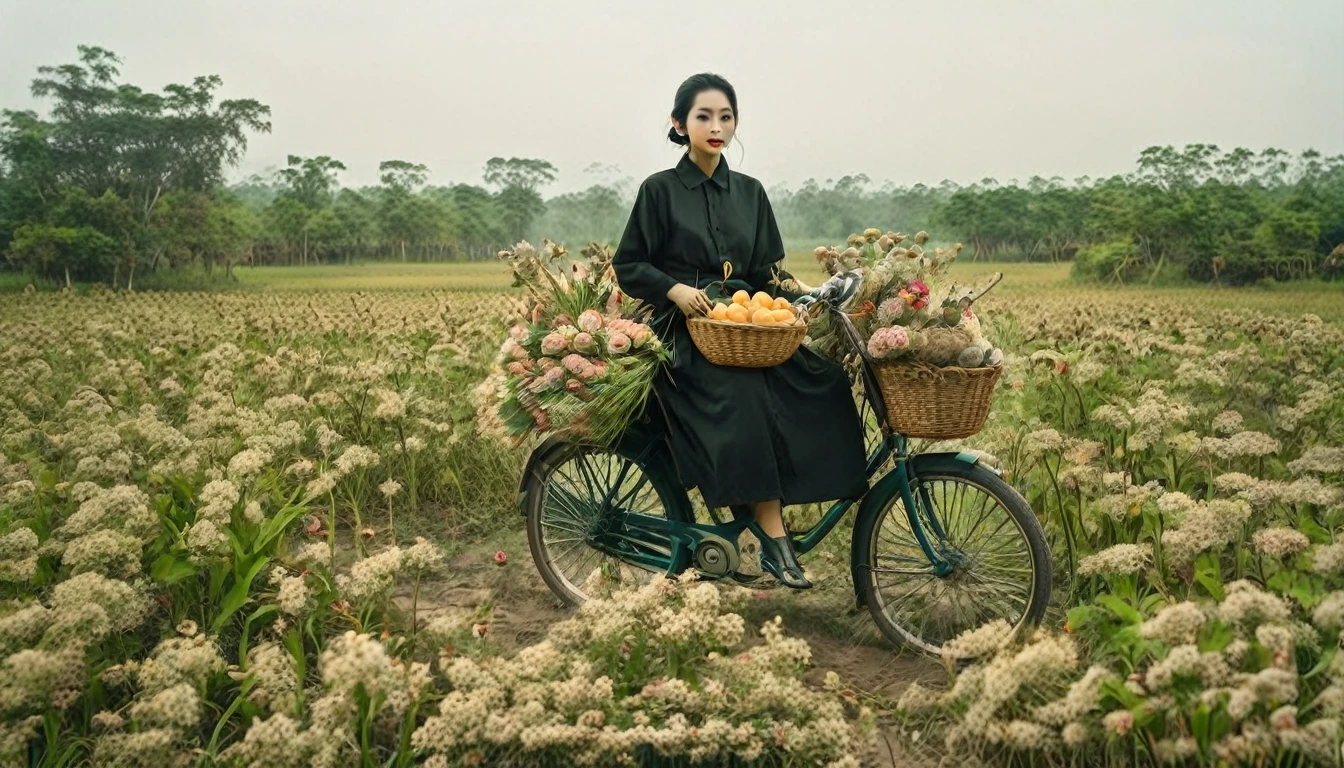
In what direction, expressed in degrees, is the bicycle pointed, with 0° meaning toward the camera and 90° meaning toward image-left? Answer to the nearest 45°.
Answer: approximately 270°

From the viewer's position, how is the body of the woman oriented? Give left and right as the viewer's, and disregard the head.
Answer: facing the viewer and to the right of the viewer
